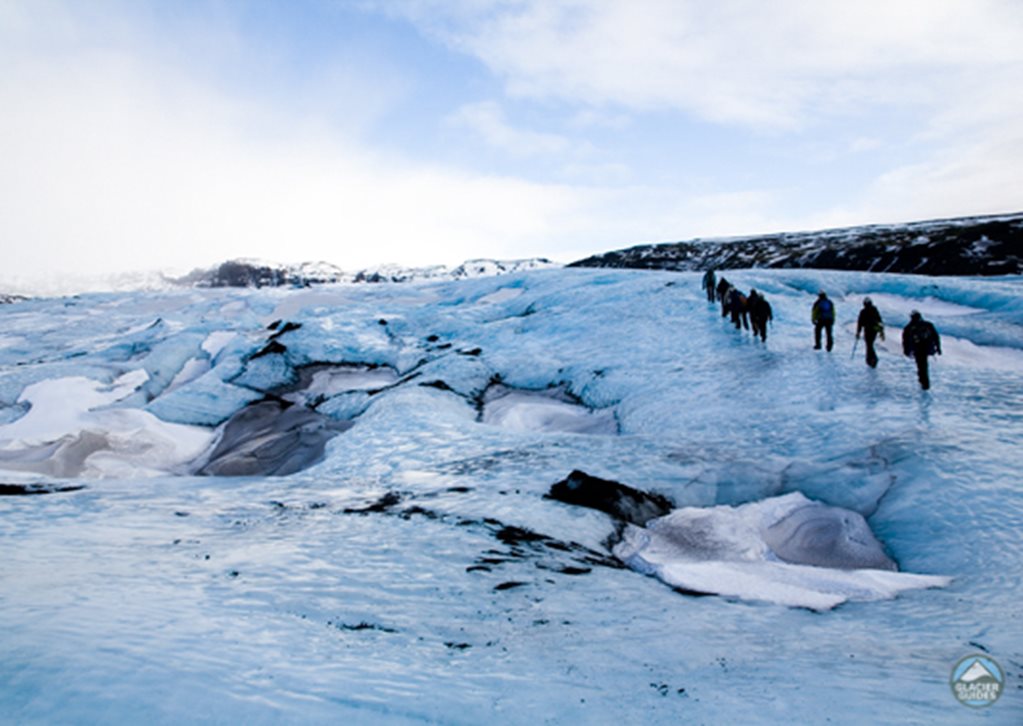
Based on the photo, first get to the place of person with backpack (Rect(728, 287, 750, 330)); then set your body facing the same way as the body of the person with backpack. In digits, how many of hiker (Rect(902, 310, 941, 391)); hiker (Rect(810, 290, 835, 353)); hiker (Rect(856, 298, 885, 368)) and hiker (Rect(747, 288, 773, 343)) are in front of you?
0

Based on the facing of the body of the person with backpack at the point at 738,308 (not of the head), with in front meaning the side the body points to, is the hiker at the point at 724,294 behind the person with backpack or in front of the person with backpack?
in front

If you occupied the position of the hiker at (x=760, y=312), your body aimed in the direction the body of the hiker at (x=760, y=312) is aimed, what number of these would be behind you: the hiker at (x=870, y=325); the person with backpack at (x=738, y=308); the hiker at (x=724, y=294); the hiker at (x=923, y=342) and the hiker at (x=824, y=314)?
3

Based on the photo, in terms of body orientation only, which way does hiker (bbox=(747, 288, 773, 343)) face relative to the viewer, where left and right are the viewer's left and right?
facing away from the viewer and to the left of the viewer

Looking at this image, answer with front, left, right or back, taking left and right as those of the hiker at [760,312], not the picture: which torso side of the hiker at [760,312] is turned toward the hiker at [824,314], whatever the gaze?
back

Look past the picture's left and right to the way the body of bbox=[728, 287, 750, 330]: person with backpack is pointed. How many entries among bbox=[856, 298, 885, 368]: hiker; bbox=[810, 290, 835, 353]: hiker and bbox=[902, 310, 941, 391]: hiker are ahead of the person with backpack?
0

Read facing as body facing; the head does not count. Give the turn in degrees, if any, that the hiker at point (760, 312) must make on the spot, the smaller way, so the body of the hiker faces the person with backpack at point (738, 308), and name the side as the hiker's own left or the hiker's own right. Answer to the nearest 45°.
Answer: approximately 45° to the hiker's own right

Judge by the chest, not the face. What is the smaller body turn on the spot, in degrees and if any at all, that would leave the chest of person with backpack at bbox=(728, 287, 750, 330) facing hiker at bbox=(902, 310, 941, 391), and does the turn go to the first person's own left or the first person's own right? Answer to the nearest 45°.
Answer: approximately 180°

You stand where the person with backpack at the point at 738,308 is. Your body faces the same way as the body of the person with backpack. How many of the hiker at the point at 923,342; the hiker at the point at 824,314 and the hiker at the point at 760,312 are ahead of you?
0

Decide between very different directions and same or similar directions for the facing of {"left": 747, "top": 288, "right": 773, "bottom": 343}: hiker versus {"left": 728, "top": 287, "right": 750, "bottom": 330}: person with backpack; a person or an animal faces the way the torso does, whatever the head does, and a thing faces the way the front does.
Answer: same or similar directions

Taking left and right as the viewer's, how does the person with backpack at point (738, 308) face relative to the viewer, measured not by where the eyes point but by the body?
facing away from the viewer and to the left of the viewer

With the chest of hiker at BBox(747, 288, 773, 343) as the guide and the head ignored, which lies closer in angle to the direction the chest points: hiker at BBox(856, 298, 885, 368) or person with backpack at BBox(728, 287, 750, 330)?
the person with backpack

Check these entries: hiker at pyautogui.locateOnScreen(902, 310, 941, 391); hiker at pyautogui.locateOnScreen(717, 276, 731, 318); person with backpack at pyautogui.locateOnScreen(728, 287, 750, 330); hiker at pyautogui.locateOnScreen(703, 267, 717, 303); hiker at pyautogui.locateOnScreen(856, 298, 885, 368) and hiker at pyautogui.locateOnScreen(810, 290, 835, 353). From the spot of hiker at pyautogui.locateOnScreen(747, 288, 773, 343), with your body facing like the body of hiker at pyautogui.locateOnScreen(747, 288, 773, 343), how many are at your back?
3

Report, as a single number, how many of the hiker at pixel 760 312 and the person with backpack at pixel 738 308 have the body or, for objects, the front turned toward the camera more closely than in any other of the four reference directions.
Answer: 0

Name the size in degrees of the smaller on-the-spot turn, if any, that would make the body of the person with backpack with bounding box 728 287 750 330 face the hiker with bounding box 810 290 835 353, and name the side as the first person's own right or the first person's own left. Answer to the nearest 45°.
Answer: approximately 180°

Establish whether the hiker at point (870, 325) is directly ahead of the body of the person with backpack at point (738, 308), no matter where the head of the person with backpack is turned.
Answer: no

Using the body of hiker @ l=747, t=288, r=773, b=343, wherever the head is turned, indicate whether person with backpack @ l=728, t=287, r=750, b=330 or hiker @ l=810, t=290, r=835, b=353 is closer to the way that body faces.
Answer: the person with backpack

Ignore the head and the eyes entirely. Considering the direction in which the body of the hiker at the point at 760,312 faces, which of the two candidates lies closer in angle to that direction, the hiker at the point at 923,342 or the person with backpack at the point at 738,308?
the person with backpack

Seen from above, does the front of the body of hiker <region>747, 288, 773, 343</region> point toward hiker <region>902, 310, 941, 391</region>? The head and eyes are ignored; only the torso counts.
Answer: no
